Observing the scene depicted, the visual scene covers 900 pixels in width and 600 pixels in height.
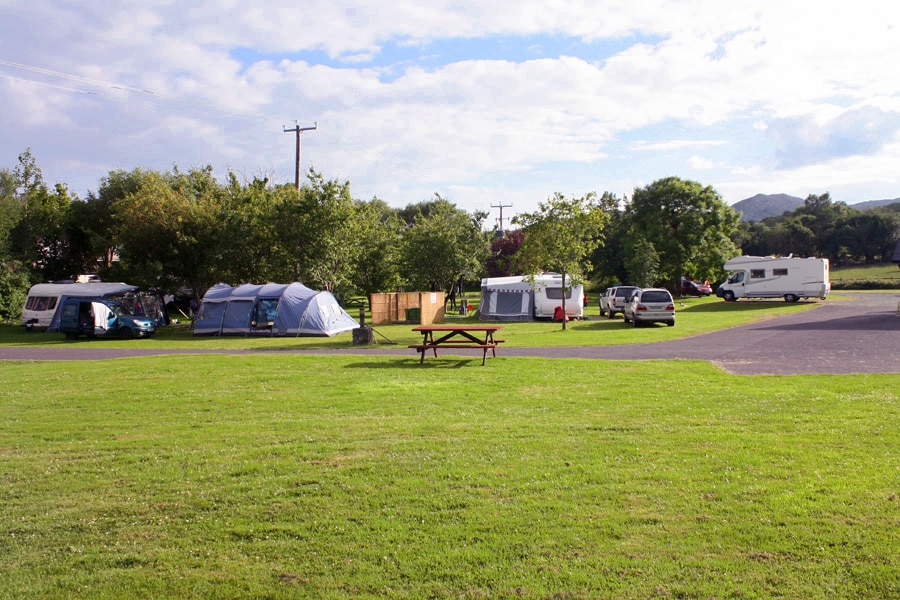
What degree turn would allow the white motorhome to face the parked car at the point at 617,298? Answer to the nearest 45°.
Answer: approximately 45° to its left

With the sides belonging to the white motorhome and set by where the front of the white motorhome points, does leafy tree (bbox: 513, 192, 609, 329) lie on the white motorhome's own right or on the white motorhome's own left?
on the white motorhome's own left

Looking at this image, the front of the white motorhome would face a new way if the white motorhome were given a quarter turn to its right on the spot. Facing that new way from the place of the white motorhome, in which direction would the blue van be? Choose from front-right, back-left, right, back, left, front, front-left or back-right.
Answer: back-left

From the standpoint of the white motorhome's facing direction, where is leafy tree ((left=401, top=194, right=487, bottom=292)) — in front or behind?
in front

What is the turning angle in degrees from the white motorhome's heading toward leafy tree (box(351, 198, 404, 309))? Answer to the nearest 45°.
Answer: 0° — it already faces it

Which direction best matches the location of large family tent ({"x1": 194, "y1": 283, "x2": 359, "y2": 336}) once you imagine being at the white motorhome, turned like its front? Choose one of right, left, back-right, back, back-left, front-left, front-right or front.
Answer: front-left

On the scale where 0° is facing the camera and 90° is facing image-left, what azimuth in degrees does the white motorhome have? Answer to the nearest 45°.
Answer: approximately 90°

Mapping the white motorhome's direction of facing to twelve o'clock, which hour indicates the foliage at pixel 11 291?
The foliage is roughly at 11 o'clock from the white motorhome.

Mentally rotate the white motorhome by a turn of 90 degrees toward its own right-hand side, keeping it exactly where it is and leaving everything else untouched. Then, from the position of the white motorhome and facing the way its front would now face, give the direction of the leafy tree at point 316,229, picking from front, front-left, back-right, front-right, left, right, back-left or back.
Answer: back-left

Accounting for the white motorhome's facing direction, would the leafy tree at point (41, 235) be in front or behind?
in front

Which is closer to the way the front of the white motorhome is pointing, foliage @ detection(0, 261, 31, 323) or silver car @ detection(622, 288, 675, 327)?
the foliage
